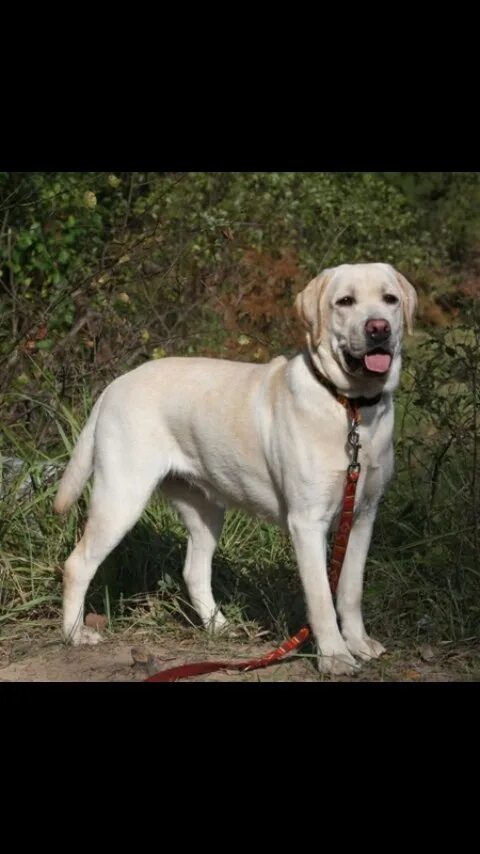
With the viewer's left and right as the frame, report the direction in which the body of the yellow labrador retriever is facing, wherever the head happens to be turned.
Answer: facing the viewer and to the right of the viewer
